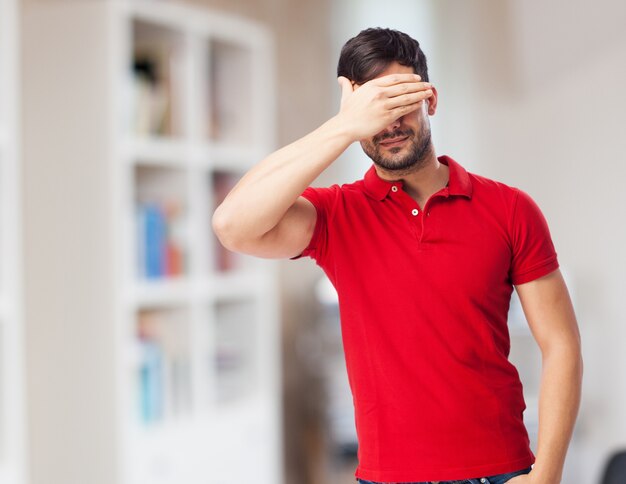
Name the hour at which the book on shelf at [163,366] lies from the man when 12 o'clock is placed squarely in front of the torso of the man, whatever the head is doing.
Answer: The book on shelf is roughly at 5 o'clock from the man.

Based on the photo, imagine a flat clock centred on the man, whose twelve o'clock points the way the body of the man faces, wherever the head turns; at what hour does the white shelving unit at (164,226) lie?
The white shelving unit is roughly at 5 o'clock from the man.

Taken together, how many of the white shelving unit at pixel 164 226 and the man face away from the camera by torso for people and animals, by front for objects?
0

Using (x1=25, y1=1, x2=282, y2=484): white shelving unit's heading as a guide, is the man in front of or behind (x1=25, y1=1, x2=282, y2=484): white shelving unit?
in front

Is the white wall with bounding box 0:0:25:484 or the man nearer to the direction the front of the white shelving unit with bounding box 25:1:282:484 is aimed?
the man

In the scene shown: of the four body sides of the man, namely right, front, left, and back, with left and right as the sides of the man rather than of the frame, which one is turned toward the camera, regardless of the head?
front

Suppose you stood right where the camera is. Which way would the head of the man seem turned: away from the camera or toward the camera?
toward the camera

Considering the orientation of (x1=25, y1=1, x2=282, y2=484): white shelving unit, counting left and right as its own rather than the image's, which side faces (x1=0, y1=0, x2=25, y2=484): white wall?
right
